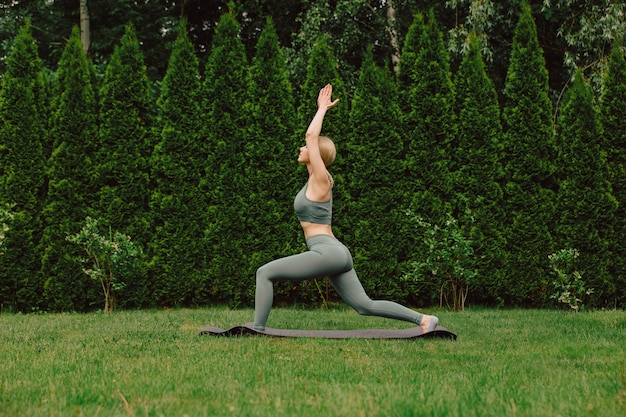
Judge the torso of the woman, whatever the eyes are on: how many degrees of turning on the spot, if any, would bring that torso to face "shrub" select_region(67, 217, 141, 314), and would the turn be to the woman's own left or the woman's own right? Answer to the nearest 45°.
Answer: approximately 45° to the woman's own right

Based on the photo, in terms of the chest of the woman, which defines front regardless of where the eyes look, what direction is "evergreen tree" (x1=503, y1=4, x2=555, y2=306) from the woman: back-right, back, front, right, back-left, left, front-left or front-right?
back-right

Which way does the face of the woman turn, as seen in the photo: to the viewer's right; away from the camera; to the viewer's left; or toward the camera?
to the viewer's left

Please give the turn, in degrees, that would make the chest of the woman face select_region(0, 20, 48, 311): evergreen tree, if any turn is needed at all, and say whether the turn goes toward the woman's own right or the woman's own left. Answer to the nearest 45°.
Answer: approximately 45° to the woman's own right

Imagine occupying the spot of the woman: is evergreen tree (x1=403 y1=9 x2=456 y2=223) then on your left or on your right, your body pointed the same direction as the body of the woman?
on your right

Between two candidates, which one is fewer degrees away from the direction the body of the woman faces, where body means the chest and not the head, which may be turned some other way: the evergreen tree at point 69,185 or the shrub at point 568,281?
the evergreen tree

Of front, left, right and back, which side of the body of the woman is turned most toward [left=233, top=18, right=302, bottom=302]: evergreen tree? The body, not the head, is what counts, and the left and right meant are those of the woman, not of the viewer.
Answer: right

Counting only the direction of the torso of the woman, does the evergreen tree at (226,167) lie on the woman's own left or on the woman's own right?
on the woman's own right

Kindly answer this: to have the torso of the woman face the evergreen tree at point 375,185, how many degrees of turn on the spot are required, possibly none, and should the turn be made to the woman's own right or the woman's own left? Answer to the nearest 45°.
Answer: approximately 90° to the woman's own right

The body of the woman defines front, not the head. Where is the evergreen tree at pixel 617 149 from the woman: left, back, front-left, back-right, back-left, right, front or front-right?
back-right

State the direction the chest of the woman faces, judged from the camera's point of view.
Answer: to the viewer's left

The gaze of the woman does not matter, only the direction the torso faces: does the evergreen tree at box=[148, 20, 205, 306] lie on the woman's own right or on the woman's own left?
on the woman's own right

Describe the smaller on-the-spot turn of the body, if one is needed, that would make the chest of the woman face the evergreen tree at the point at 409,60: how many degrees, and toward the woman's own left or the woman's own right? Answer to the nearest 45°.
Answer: approximately 90° to the woman's own right

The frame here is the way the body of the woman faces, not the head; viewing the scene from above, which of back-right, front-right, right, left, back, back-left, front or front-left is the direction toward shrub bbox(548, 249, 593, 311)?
back-right

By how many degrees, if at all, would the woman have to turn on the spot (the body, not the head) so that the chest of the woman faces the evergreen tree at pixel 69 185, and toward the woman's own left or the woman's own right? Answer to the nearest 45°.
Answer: approximately 45° to the woman's own right
